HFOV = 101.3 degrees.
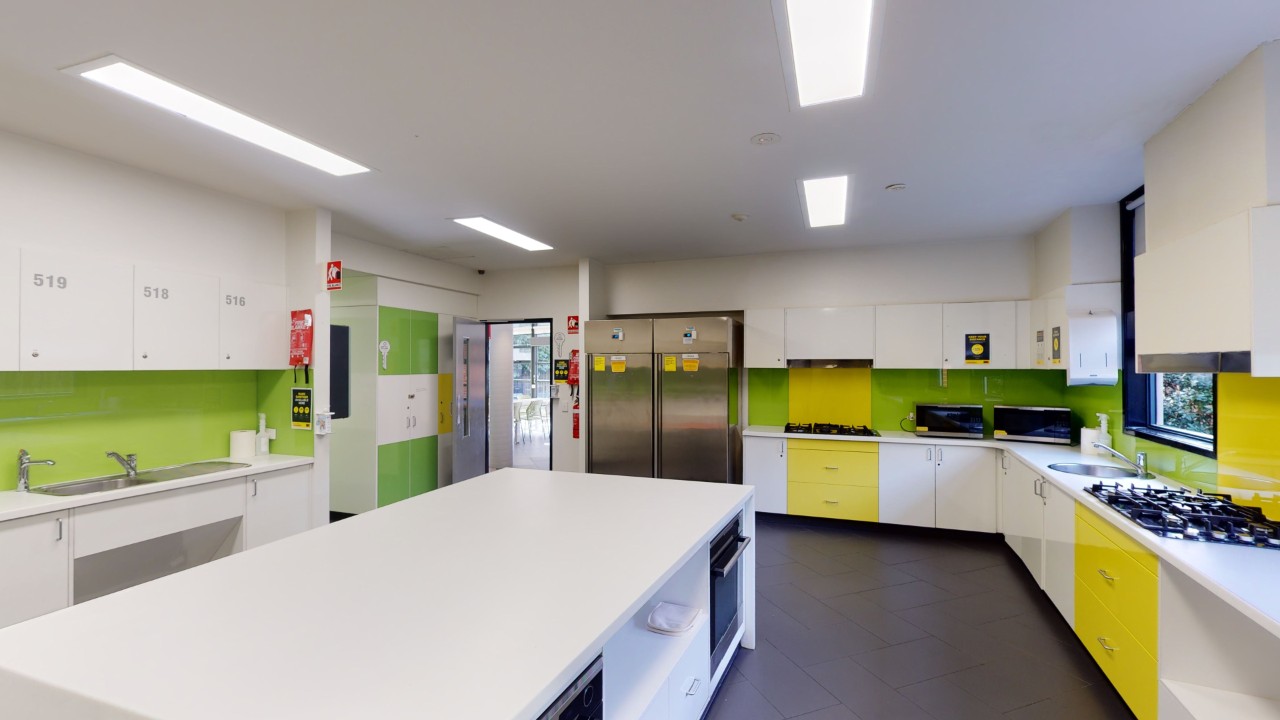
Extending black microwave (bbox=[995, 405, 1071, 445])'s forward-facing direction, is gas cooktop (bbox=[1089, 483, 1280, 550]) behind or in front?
in front

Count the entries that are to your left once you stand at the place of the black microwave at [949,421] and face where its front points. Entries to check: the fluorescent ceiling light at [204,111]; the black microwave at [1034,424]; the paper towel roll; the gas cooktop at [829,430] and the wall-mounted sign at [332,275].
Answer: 1

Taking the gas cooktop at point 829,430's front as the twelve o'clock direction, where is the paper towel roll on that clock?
The paper towel roll is roughly at 2 o'clock from the gas cooktop.

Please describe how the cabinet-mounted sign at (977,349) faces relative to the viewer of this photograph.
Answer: facing the viewer

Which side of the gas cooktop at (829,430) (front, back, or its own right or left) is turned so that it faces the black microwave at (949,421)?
left

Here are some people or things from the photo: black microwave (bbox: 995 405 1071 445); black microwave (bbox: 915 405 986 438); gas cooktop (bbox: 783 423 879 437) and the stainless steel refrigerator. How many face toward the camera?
4

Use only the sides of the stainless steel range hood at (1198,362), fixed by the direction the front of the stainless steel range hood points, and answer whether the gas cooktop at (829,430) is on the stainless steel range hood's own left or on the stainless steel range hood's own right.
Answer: on the stainless steel range hood's own right

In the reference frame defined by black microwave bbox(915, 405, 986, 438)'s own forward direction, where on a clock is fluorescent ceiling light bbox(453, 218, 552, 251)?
The fluorescent ceiling light is roughly at 2 o'clock from the black microwave.

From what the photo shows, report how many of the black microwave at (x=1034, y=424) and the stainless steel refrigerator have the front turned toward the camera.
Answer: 2

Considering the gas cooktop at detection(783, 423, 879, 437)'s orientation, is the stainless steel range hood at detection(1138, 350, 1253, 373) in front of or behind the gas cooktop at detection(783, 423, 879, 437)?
in front

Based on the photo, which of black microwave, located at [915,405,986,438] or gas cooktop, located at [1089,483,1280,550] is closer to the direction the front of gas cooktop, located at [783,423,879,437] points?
the gas cooktop

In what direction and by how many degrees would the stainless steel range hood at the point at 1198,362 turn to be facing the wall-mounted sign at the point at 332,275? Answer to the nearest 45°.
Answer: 0° — it already faces it

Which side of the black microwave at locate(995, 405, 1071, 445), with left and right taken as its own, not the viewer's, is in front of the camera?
front

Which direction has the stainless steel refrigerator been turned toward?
toward the camera

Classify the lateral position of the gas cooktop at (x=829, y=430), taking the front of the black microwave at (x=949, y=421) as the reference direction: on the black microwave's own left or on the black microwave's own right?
on the black microwave's own right
